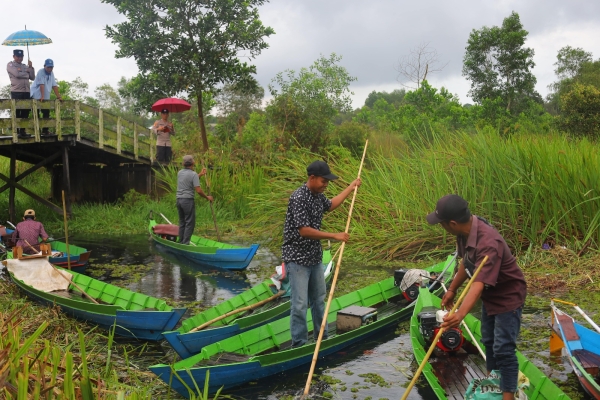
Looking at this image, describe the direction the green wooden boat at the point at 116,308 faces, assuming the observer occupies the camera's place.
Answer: facing the viewer and to the right of the viewer

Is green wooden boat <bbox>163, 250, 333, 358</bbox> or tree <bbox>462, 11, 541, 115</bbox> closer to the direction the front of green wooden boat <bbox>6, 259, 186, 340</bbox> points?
the green wooden boat

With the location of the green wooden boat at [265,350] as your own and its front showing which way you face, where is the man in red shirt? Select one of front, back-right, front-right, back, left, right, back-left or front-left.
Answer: left

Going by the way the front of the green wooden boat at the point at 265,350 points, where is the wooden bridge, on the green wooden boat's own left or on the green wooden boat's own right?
on the green wooden boat's own right

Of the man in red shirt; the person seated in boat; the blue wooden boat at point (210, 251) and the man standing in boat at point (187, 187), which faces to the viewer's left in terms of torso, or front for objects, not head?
the man in red shirt

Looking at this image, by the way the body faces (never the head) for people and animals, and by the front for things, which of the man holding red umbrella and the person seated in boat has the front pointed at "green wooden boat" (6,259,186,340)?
the man holding red umbrella

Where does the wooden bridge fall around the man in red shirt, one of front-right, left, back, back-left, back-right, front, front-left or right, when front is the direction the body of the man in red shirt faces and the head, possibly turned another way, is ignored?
front-right

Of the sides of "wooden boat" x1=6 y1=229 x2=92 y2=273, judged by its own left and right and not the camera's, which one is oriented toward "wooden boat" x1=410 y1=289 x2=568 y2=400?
front

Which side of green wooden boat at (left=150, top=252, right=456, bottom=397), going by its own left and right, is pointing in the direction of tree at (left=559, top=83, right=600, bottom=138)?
back

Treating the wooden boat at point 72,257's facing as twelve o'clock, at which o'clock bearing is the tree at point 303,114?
The tree is roughly at 9 o'clock from the wooden boat.

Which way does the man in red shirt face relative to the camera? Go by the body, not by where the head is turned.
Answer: to the viewer's left

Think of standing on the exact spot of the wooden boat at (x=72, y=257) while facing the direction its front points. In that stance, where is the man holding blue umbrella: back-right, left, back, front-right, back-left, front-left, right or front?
back-left

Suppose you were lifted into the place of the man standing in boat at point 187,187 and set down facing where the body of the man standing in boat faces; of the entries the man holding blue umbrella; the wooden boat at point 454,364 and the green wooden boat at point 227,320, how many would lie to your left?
1

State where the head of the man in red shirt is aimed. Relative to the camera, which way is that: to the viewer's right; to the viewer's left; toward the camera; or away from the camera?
to the viewer's left

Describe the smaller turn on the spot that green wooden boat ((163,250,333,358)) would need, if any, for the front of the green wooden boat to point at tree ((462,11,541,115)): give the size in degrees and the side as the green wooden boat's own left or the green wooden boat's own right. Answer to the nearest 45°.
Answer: approximately 180°

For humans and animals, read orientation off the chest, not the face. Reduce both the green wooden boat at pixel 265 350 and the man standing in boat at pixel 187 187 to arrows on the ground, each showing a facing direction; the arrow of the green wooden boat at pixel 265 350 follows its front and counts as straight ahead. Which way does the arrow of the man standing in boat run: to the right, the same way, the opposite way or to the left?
the opposite way

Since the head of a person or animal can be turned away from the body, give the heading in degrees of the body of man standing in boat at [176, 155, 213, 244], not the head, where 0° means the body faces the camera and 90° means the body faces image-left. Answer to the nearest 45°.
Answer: approximately 225°

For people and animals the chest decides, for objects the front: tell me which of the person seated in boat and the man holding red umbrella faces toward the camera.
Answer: the man holding red umbrella

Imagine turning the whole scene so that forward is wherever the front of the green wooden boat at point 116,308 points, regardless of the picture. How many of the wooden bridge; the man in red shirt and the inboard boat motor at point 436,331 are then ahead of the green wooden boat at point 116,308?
2

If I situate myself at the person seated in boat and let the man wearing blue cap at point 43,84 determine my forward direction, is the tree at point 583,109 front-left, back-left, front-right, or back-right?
front-right
